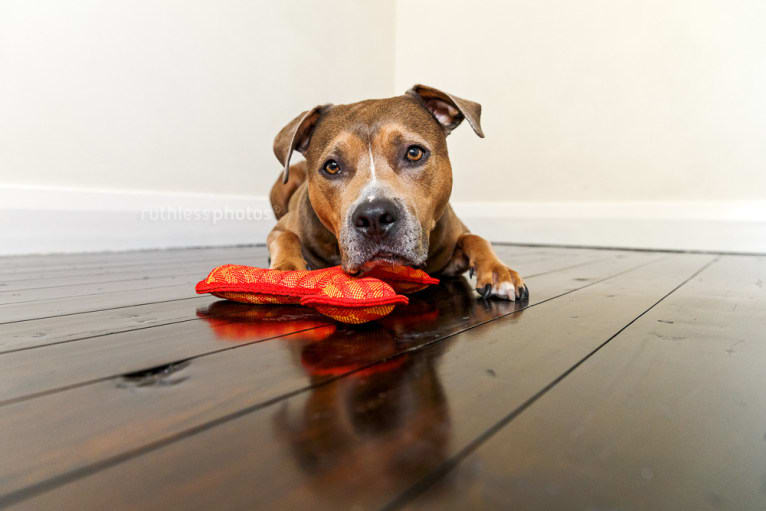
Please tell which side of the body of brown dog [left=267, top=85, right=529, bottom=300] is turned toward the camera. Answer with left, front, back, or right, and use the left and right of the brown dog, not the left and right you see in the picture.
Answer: front
